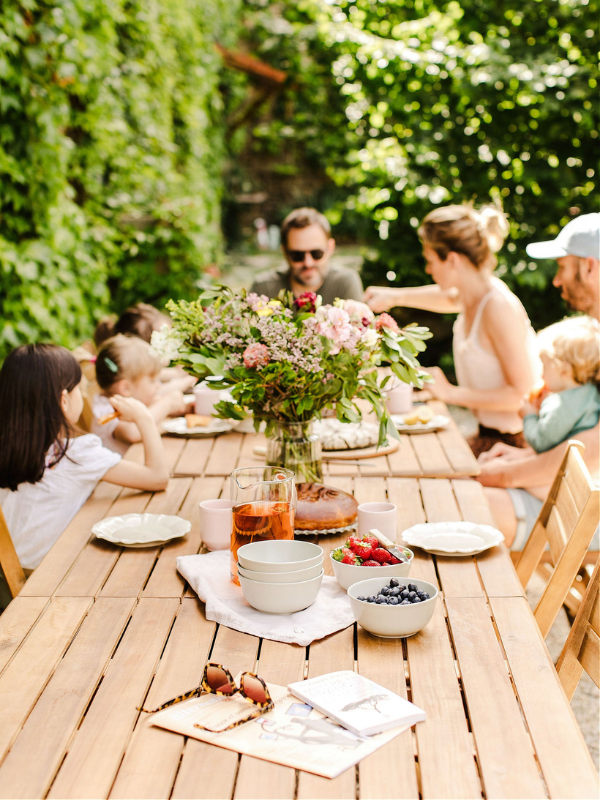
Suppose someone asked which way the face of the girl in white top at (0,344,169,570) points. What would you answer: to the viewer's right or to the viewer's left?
to the viewer's right

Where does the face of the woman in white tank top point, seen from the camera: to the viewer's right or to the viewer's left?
to the viewer's left

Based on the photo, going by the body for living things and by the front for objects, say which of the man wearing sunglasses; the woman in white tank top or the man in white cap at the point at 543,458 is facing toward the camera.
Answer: the man wearing sunglasses

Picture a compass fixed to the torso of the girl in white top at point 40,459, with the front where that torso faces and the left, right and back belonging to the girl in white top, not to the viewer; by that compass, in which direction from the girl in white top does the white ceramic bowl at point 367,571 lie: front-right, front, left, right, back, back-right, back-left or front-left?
right

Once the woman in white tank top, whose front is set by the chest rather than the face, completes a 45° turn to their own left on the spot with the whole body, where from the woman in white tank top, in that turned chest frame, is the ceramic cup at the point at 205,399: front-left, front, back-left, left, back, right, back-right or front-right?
front

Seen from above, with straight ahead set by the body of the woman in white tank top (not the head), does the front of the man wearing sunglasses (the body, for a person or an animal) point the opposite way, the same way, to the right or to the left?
to the left

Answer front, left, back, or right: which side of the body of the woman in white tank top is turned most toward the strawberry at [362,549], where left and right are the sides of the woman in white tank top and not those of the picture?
left

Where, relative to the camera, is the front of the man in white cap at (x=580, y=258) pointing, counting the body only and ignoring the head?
to the viewer's left

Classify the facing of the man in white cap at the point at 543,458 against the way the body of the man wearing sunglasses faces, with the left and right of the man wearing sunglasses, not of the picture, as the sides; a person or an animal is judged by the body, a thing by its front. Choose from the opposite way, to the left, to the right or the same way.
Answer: to the right

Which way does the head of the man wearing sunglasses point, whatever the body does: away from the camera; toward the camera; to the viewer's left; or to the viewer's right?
toward the camera

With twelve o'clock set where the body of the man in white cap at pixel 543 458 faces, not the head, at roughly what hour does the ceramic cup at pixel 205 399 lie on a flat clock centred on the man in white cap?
The ceramic cup is roughly at 12 o'clock from the man in white cap.

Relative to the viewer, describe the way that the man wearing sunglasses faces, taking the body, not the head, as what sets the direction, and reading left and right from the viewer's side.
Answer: facing the viewer

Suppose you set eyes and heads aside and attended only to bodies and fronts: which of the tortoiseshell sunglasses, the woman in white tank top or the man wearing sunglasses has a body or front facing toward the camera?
the man wearing sunglasses

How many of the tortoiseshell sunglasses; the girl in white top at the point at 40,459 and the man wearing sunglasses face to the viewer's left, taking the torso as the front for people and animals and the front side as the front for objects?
0

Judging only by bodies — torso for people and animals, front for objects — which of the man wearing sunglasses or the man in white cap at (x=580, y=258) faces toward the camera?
the man wearing sunglasses

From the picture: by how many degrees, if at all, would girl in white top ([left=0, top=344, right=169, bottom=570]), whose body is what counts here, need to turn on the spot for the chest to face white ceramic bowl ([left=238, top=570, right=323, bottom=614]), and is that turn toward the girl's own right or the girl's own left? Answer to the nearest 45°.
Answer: approximately 90° to the girl's own right

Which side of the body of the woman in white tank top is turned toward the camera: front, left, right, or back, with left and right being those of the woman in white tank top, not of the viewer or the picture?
left

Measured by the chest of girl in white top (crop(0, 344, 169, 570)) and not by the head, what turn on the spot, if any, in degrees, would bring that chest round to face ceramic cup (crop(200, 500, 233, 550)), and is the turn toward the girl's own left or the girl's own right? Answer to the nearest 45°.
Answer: approximately 90° to the girl's own right
